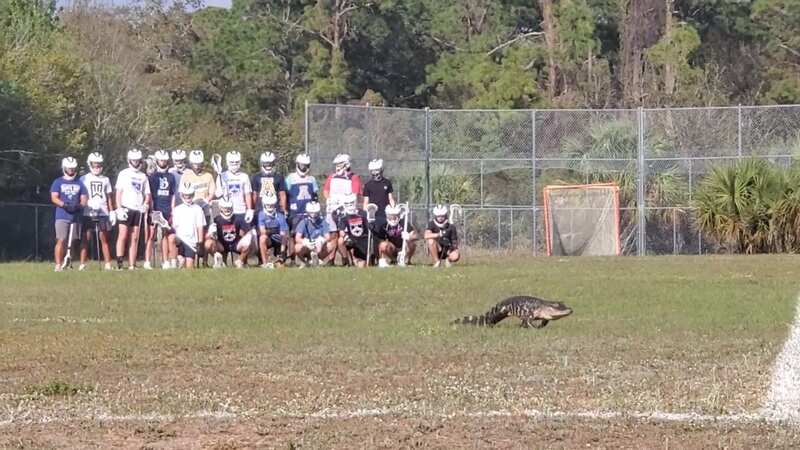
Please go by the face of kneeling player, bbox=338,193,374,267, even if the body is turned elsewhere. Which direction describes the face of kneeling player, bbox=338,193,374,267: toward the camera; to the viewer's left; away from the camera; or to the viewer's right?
toward the camera

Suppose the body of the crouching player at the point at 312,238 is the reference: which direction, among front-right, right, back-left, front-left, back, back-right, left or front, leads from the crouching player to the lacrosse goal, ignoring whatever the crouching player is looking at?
back-left

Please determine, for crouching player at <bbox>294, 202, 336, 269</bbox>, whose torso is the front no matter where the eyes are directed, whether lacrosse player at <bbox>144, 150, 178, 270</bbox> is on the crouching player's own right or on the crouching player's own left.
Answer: on the crouching player's own right

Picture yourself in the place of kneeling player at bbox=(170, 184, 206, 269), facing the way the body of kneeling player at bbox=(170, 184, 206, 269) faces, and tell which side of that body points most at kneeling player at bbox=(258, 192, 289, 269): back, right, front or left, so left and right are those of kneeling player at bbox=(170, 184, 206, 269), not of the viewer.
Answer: left

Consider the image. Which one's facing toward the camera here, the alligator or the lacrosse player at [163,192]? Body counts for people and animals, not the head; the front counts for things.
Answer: the lacrosse player

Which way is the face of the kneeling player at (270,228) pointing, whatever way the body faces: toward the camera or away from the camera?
toward the camera

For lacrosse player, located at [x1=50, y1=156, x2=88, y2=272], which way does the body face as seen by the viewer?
toward the camera

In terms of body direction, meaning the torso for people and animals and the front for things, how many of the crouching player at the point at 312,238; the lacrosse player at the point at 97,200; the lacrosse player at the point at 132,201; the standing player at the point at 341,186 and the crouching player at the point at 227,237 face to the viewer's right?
0

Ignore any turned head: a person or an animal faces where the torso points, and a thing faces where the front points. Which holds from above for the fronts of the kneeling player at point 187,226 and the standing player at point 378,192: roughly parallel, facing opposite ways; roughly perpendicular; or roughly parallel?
roughly parallel

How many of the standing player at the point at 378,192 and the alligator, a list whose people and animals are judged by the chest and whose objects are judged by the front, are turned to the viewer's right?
1

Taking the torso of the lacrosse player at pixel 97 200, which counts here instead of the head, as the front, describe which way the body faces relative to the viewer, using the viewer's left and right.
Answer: facing the viewer

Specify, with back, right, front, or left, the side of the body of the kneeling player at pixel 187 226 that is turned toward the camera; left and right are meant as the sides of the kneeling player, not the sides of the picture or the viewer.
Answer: front

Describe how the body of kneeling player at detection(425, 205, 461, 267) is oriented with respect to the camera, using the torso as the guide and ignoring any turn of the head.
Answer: toward the camera

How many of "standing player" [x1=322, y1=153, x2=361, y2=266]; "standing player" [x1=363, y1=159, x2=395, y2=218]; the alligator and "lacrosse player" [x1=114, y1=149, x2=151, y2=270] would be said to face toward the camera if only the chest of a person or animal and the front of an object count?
3
